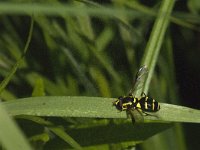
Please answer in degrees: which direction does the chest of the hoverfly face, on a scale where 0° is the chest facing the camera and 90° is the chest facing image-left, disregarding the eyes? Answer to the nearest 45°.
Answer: approximately 90°
